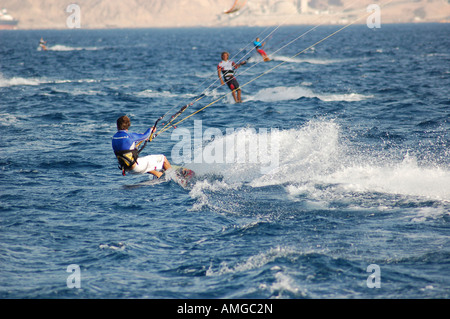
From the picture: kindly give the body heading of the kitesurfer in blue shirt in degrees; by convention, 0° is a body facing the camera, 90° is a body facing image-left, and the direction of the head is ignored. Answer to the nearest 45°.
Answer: approximately 225°
